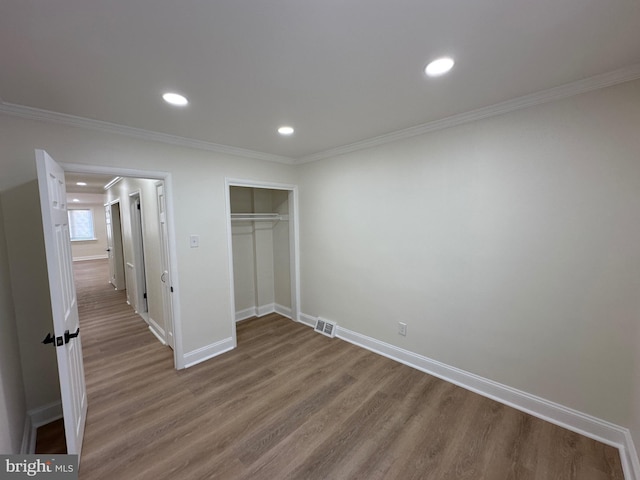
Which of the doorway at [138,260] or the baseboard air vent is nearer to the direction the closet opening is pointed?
the baseboard air vent

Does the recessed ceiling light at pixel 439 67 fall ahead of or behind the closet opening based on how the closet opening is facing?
ahead

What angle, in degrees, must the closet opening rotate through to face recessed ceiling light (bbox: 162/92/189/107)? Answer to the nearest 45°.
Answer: approximately 45° to its right

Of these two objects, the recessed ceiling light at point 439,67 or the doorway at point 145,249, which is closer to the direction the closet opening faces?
the recessed ceiling light

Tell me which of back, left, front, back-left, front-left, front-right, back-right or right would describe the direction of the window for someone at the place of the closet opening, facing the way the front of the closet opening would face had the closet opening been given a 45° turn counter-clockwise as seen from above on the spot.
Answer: back-left

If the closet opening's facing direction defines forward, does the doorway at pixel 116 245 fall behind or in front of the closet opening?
behind

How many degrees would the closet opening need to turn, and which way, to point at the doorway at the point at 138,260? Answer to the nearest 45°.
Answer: approximately 135° to its right

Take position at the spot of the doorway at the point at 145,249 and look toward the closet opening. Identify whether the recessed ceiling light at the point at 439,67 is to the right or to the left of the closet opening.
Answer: right

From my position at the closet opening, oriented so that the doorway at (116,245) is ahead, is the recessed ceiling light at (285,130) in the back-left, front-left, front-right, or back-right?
back-left

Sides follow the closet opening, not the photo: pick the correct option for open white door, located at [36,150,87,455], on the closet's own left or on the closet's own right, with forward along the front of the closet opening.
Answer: on the closet's own right

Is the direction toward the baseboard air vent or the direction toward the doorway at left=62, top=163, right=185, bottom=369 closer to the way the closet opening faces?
the baseboard air vent

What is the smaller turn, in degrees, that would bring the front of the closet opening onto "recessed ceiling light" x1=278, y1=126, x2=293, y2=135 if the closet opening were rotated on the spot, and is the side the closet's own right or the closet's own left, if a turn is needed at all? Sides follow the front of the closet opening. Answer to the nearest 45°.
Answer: approximately 45° to the closet's own right

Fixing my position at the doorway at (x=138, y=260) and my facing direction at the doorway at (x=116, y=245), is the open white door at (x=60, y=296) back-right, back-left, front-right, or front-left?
back-left

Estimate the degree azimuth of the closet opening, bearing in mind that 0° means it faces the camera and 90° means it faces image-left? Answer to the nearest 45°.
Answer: approximately 315°
